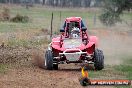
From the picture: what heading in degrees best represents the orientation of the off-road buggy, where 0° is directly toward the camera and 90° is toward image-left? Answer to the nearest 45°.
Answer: approximately 0°

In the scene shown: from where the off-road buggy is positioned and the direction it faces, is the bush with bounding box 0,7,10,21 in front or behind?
behind

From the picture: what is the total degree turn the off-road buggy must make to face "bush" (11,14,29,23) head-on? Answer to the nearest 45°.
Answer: approximately 180°

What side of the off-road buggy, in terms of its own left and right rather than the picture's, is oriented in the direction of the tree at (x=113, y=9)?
back
